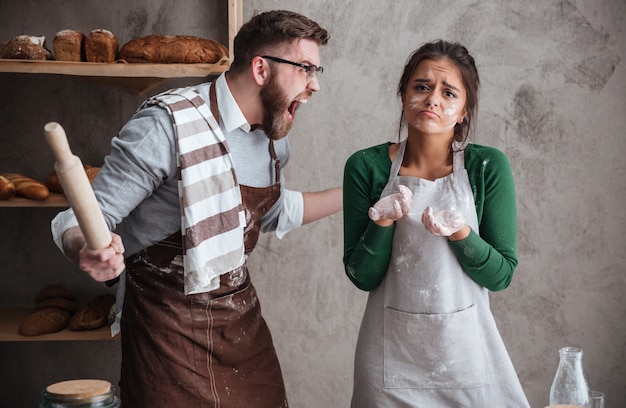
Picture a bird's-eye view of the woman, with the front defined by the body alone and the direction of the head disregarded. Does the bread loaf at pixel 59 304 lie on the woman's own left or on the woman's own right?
on the woman's own right

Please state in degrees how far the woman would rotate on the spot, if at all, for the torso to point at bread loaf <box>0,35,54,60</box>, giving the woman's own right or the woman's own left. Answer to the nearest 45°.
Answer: approximately 90° to the woman's own right

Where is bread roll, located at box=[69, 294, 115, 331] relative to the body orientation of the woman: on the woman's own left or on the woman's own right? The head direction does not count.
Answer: on the woman's own right

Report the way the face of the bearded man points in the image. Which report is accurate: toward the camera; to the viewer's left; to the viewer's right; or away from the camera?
to the viewer's right

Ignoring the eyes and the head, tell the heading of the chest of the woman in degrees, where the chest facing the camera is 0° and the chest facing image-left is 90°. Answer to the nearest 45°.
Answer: approximately 0°

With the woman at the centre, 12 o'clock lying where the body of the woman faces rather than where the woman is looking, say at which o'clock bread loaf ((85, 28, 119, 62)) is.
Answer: The bread loaf is roughly at 4 o'clock from the woman.

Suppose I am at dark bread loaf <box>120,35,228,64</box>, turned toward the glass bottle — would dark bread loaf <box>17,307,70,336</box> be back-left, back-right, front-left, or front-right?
back-right

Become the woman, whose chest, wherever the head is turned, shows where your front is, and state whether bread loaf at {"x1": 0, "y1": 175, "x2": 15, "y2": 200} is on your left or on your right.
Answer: on your right

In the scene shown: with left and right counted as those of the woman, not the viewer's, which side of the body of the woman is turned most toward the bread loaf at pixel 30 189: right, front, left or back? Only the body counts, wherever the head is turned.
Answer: right

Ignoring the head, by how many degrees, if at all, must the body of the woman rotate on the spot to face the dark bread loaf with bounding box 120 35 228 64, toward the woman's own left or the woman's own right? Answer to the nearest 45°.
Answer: approximately 135° to the woman's own right

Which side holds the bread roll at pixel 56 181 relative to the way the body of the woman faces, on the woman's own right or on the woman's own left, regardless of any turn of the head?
on the woman's own right
